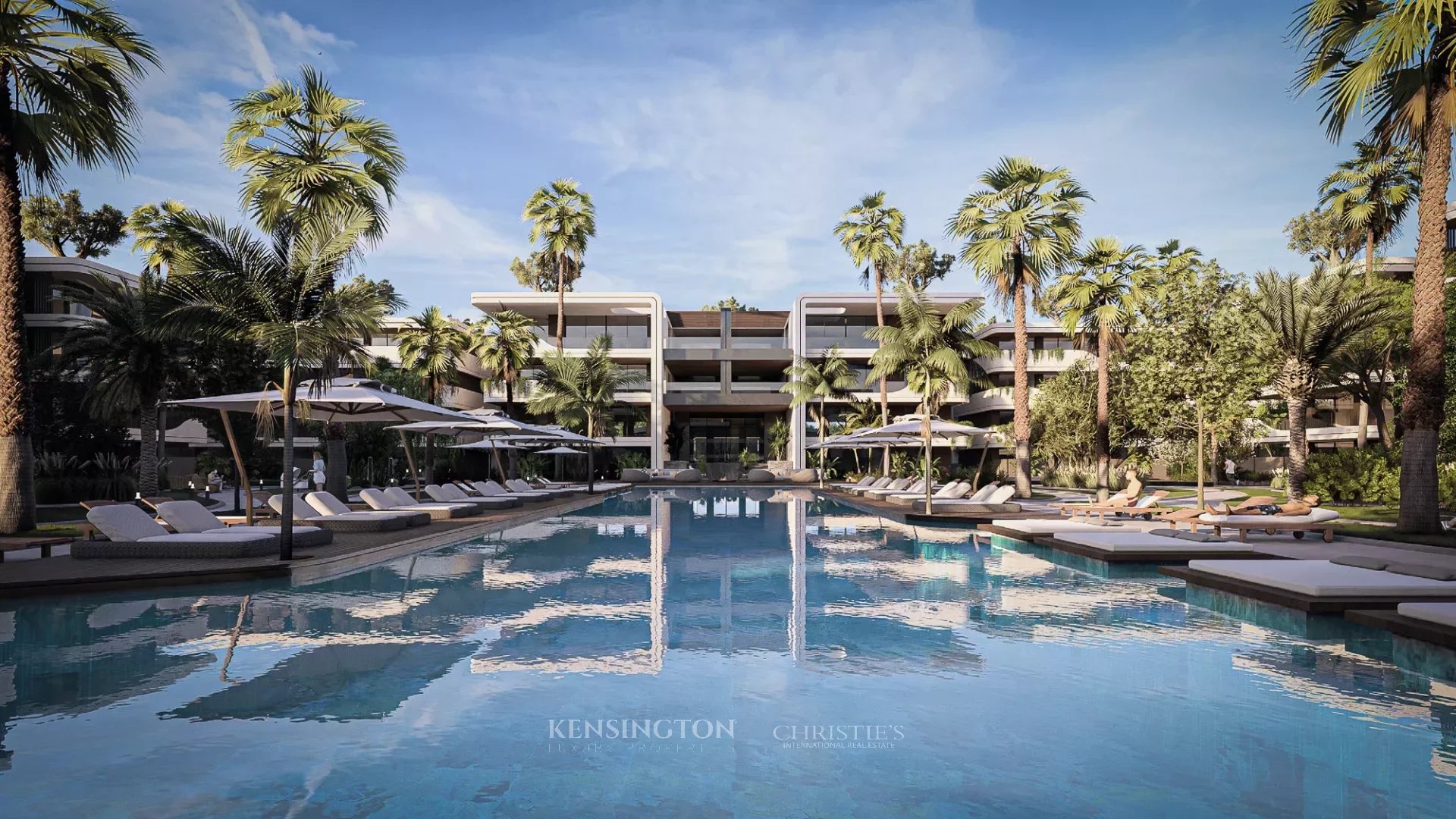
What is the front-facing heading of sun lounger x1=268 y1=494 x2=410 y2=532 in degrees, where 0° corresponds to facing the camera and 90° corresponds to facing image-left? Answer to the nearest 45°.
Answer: approximately 270°

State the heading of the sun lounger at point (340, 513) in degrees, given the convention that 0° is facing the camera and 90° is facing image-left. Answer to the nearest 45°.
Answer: approximately 270°

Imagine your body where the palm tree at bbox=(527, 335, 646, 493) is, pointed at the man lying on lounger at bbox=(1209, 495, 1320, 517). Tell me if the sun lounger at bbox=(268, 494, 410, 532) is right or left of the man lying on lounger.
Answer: right

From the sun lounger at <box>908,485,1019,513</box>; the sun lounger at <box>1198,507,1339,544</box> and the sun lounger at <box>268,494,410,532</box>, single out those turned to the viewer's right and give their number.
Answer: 1

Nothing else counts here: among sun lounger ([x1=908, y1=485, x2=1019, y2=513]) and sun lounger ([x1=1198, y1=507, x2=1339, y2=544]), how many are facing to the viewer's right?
0

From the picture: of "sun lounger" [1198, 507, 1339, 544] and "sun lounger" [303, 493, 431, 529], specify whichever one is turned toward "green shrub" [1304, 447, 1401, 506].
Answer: "sun lounger" [303, 493, 431, 529]

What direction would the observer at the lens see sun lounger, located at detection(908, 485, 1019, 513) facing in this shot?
facing to the left of the viewer

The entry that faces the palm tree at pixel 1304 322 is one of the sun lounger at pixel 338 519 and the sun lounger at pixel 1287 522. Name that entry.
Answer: the sun lounger at pixel 338 519

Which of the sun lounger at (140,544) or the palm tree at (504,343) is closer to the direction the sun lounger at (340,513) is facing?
the palm tree

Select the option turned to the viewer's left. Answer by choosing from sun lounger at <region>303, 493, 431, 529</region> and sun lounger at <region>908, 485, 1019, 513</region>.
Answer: sun lounger at <region>908, 485, 1019, 513</region>

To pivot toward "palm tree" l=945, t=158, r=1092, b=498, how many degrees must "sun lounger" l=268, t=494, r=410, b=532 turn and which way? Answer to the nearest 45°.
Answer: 0° — it already faces it

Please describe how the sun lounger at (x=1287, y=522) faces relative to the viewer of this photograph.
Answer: facing to the left of the viewer

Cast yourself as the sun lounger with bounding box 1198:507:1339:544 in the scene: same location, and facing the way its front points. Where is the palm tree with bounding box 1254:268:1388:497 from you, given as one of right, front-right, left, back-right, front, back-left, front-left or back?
right

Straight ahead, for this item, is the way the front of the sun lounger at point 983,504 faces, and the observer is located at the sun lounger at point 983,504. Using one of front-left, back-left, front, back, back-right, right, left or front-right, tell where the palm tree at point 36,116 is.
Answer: front-left

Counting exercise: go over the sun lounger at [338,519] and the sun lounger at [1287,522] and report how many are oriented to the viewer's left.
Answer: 1
